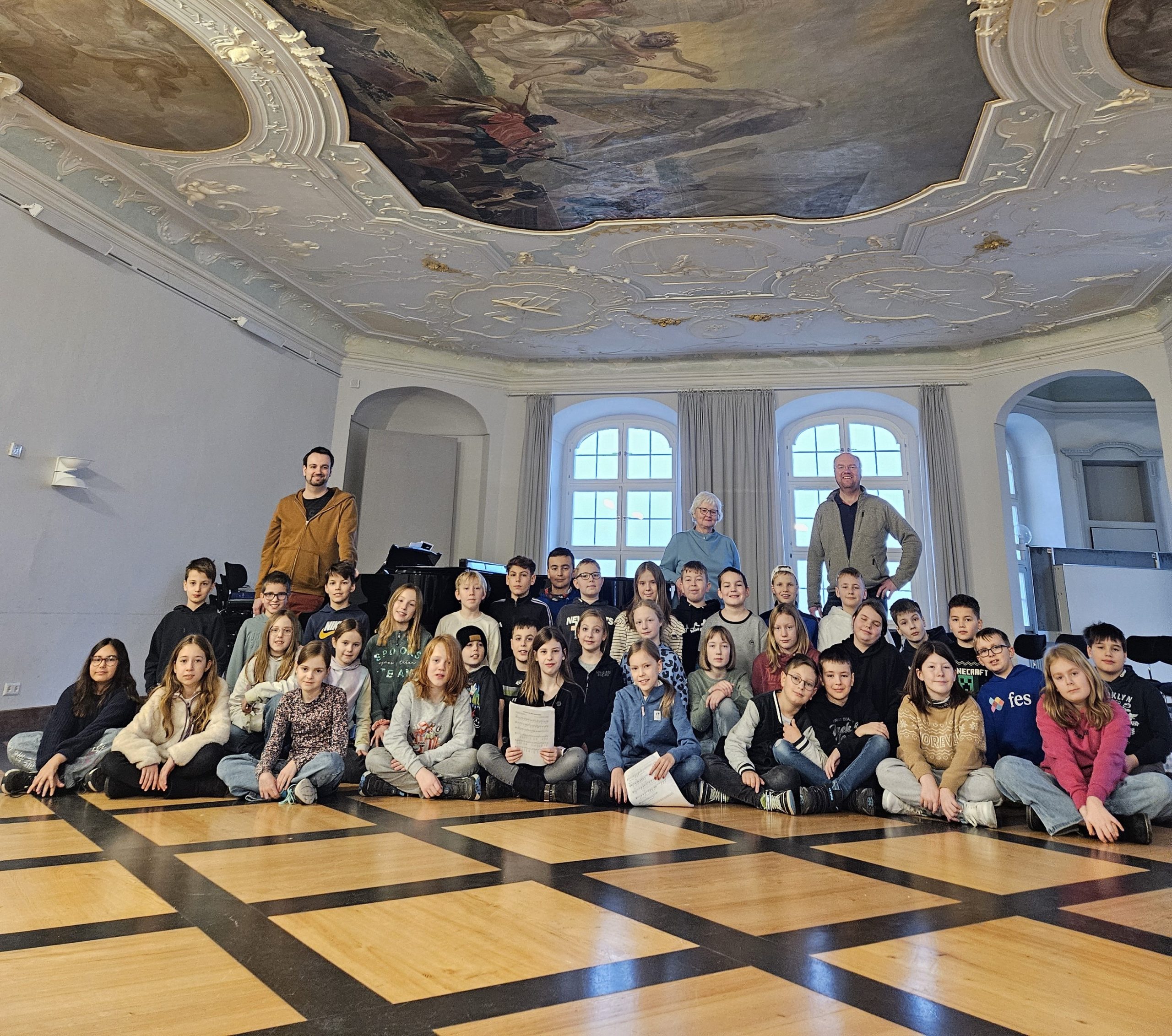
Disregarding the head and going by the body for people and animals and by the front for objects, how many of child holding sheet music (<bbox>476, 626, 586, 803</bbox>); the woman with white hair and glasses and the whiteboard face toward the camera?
3

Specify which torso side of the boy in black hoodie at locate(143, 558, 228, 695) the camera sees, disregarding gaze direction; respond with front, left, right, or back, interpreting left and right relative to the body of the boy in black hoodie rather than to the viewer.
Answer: front

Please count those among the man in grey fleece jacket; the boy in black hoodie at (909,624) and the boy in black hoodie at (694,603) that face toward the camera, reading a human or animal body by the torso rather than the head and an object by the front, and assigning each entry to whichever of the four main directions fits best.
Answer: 3

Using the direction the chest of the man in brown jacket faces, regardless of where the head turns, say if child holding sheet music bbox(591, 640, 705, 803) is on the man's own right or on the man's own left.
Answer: on the man's own left

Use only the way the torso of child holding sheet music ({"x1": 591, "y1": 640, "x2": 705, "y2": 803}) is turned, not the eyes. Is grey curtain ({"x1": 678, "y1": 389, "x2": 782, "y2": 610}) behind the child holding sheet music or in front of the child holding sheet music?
behind

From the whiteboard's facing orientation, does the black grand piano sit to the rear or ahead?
ahead

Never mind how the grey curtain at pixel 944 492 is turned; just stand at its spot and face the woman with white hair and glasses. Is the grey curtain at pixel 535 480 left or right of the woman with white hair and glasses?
right

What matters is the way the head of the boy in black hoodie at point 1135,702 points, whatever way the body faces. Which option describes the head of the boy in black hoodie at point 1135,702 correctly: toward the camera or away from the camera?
toward the camera

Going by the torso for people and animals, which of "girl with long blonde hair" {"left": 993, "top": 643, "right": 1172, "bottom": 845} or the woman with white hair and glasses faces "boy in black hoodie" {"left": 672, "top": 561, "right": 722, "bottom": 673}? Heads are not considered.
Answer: the woman with white hair and glasses

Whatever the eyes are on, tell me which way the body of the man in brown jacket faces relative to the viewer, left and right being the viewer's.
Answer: facing the viewer

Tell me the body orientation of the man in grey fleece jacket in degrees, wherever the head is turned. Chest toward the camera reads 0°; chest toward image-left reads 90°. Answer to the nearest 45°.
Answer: approximately 0°

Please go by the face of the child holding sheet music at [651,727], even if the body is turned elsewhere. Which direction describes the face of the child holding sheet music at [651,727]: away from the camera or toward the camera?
toward the camera

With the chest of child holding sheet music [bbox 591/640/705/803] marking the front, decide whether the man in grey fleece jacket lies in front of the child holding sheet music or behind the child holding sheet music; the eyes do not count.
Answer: behind

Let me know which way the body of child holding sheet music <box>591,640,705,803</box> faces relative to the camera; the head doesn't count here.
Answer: toward the camera

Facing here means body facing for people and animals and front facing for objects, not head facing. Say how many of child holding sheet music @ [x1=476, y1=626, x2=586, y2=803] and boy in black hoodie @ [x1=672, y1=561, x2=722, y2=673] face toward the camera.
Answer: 2

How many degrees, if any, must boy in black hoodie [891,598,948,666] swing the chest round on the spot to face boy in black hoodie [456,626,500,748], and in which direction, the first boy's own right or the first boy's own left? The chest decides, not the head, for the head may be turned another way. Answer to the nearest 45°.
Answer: approximately 45° to the first boy's own right
